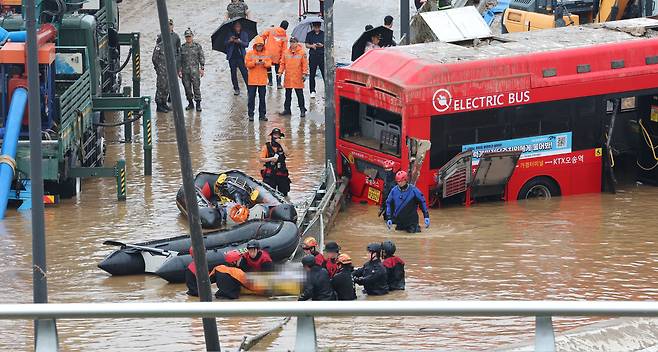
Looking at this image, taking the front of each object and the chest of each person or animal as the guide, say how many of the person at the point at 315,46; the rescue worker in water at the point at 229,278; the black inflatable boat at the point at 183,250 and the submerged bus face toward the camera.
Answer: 1

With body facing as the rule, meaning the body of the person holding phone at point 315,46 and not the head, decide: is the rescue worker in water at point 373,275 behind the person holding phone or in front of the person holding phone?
in front

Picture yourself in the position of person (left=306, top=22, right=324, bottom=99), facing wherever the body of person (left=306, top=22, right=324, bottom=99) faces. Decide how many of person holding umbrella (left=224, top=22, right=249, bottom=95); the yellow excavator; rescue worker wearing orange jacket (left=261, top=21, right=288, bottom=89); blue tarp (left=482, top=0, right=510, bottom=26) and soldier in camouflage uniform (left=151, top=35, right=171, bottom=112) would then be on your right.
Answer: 3

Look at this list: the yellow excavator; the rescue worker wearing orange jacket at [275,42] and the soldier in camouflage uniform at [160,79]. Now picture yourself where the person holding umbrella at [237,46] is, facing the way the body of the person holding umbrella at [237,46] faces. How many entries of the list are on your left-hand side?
2

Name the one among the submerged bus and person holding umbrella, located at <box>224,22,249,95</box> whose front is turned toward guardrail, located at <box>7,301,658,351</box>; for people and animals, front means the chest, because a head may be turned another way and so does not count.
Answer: the person holding umbrella

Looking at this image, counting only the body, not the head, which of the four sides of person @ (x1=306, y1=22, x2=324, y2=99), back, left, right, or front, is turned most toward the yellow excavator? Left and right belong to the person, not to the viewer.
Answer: left

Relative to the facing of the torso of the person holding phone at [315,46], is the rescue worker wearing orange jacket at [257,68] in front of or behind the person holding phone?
in front

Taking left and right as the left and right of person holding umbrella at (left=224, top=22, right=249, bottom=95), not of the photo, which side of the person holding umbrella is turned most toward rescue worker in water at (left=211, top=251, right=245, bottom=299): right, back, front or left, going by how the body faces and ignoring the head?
front

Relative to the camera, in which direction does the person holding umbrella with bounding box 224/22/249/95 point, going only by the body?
toward the camera

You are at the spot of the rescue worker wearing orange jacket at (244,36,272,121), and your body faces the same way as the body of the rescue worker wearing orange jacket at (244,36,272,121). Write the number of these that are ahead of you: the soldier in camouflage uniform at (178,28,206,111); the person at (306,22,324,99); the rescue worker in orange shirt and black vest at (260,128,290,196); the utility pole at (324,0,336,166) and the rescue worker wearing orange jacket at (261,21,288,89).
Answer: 2

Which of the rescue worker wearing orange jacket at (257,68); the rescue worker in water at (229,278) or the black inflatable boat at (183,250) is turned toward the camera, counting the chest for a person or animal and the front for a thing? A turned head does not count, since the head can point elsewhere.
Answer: the rescue worker wearing orange jacket

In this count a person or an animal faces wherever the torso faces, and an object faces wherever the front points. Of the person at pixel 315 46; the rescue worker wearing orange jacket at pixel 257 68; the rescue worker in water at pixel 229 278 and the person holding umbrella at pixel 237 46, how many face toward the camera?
3

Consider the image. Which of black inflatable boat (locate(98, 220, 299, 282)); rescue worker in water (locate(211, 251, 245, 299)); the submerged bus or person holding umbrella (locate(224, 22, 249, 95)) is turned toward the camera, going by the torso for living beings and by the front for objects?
the person holding umbrella

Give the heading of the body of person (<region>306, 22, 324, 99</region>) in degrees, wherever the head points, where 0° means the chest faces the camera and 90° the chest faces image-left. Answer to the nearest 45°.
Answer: approximately 0°
